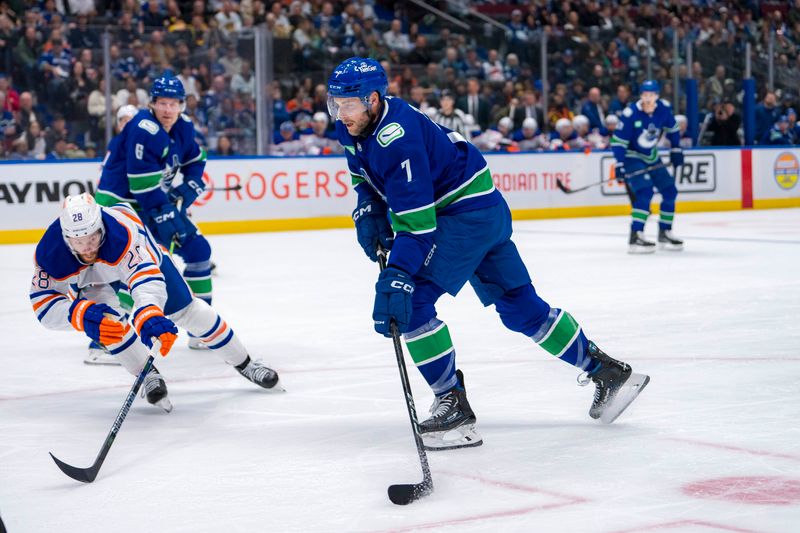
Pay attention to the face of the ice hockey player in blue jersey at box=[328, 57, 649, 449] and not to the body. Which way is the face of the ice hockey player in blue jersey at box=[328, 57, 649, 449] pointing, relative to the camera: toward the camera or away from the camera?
toward the camera

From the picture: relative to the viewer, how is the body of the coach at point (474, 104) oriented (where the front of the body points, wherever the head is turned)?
toward the camera

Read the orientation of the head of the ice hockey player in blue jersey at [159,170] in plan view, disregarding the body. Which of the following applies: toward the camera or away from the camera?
toward the camera

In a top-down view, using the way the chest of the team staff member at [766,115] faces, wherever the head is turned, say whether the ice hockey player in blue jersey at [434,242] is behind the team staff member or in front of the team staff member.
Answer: in front

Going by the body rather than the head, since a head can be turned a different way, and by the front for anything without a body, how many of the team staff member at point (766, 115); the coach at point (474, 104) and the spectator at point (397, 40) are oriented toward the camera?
3

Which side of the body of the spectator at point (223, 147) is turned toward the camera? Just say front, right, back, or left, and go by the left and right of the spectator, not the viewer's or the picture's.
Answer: front

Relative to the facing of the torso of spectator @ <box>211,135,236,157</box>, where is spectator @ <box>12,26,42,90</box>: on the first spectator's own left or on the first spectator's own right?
on the first spectator's own right

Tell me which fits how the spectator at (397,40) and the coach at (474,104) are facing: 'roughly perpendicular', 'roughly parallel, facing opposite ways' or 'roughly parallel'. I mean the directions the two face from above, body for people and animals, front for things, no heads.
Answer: roughly parallel

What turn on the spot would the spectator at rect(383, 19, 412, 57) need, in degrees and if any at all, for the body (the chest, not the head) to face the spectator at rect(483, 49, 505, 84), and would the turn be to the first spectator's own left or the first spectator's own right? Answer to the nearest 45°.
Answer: approximately 90° to the first spectator's own left

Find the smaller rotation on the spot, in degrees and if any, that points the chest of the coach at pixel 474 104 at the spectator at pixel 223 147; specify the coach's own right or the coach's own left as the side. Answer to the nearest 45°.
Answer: approximately 45° to the coach's own right

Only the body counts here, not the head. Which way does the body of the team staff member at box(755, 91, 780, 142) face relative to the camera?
toward the camera

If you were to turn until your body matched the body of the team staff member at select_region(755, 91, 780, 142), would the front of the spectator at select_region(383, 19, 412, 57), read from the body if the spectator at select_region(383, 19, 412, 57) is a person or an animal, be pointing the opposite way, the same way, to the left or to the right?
the same way

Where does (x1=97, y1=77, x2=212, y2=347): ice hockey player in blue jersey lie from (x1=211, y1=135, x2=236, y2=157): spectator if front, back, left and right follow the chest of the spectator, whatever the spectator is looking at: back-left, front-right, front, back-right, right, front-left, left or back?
front

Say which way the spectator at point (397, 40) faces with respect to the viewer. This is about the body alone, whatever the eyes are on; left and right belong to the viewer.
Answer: facing the viewer

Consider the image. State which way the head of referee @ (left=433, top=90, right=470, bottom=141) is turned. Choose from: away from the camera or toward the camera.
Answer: toward the camera
